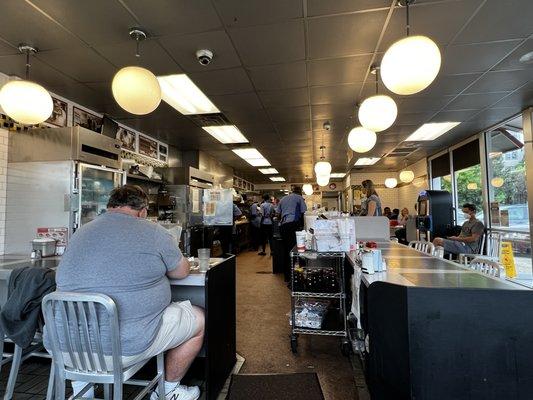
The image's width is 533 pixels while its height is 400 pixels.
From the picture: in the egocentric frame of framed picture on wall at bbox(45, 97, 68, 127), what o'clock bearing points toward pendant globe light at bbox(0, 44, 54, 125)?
The pendant globe light is roughly at 2 o'clock from the framed picture on wall.

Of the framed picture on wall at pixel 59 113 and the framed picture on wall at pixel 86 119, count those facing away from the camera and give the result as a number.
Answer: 0

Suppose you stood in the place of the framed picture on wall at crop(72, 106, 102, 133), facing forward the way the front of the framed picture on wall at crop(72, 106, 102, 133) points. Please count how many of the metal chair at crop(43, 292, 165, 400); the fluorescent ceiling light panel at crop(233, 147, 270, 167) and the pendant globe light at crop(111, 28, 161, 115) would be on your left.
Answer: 1

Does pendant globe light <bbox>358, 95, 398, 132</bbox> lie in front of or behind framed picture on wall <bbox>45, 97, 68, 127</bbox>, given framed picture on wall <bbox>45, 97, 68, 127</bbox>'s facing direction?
in front

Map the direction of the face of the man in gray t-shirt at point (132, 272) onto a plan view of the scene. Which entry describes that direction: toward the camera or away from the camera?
away from the camera

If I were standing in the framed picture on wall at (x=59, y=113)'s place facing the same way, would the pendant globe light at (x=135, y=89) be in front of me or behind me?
in front

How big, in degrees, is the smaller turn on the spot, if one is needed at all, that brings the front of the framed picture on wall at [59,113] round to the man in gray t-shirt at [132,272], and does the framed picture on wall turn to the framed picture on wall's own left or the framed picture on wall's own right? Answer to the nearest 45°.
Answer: approximately 45° to the framed picture on wall's own right
